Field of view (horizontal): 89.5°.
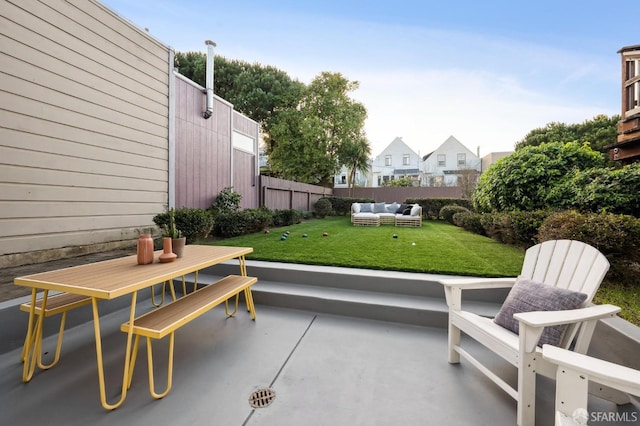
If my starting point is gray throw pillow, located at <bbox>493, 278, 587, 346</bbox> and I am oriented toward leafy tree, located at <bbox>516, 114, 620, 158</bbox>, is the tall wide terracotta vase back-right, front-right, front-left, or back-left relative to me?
back-left

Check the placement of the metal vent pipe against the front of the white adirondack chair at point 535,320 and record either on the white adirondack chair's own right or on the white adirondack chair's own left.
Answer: on the white adirondack chair's own right

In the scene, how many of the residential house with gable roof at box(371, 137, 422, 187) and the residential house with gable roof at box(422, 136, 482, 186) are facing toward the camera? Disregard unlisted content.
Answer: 2

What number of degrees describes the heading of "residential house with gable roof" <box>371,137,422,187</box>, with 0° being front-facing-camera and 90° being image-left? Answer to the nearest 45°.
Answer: approximately 0°

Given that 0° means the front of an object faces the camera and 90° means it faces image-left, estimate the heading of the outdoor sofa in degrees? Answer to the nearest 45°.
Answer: approximately 0°

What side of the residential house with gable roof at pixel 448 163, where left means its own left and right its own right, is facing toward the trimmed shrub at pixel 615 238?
front

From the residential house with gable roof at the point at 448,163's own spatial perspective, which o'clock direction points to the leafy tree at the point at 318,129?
The leafy tree is roughly at 1 o'clock from the residential house with gable roof.

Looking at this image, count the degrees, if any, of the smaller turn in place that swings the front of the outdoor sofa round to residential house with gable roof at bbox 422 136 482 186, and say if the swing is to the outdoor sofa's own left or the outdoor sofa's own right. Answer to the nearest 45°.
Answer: approximately 180°

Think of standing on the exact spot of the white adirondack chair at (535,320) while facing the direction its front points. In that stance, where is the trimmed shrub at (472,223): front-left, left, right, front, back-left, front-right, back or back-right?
back-right

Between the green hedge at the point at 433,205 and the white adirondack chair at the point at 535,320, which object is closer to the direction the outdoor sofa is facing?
the white adirondack chair

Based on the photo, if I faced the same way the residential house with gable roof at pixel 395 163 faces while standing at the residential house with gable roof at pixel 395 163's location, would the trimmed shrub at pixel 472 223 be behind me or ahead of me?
ahead

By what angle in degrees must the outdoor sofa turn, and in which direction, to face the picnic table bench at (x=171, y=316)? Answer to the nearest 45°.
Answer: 0° — it already faces it
